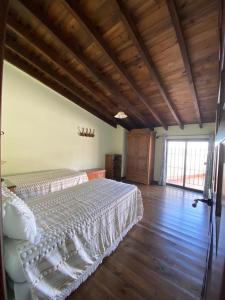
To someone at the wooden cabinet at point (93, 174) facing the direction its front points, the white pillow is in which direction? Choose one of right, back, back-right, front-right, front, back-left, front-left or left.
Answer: front-right

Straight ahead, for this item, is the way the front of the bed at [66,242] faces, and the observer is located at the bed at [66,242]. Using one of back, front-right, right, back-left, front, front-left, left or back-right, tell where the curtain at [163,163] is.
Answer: front

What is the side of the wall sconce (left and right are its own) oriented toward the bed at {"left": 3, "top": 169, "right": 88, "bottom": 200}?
right

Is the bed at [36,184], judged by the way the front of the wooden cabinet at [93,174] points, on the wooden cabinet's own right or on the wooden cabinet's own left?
on the wooden cabinet's own right

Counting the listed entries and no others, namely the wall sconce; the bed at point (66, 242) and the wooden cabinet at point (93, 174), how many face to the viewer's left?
0

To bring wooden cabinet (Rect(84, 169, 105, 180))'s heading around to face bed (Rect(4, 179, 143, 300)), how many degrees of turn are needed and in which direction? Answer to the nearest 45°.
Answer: approximately 45° to its right

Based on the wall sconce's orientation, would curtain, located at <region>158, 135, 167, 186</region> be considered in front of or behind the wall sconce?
in front

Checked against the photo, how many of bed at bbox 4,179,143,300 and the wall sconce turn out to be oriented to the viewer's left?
0

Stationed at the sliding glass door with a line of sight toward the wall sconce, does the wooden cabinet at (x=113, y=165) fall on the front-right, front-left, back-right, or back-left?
front-right

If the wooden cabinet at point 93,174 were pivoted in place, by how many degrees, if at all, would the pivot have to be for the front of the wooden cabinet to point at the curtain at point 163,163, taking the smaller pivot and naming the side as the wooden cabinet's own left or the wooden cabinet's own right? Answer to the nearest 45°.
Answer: approximately 45° to the wooden cabinet's own left

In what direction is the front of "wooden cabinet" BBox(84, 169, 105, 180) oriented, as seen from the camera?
facing the viewer and to the right of the viewer

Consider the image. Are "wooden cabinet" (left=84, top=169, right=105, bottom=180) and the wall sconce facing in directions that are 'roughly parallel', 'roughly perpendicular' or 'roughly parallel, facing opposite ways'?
roughly parallel

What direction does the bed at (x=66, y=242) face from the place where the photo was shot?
facing away from the viewer and to the right of the viewer

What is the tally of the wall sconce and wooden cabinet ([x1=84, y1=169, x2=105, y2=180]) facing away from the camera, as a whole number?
0
